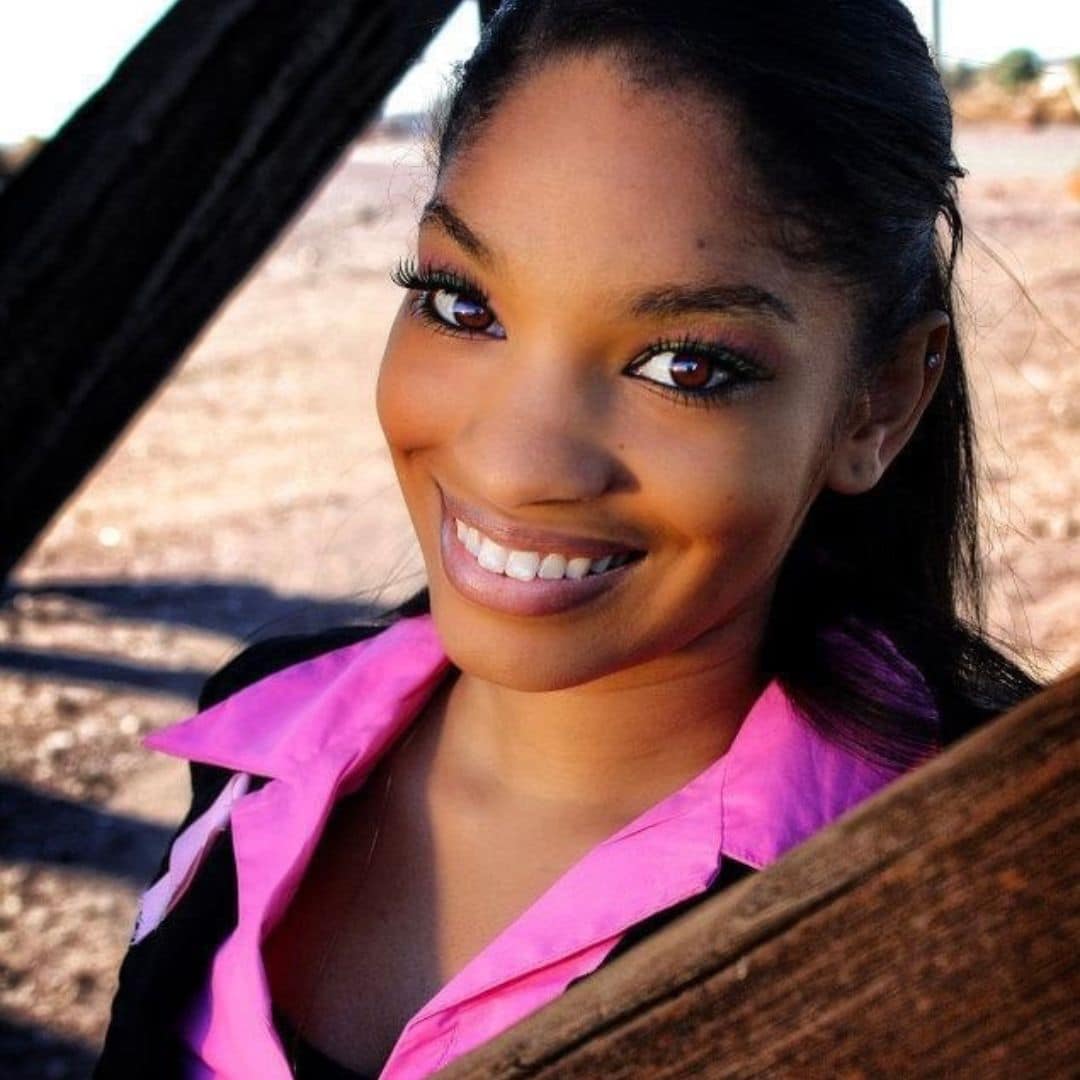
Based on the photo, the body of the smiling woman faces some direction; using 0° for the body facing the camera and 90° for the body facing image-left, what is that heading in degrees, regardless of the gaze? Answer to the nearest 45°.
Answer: approximately 45°

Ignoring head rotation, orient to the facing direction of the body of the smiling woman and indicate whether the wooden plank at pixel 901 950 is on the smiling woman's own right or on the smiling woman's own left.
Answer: on the smiling woman's own left

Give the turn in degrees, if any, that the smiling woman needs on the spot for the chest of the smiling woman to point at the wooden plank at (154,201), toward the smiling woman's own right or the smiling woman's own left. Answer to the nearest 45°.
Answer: approximately 90° to the smiling woman's own right

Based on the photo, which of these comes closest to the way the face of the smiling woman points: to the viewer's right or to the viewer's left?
to the viewer's left
